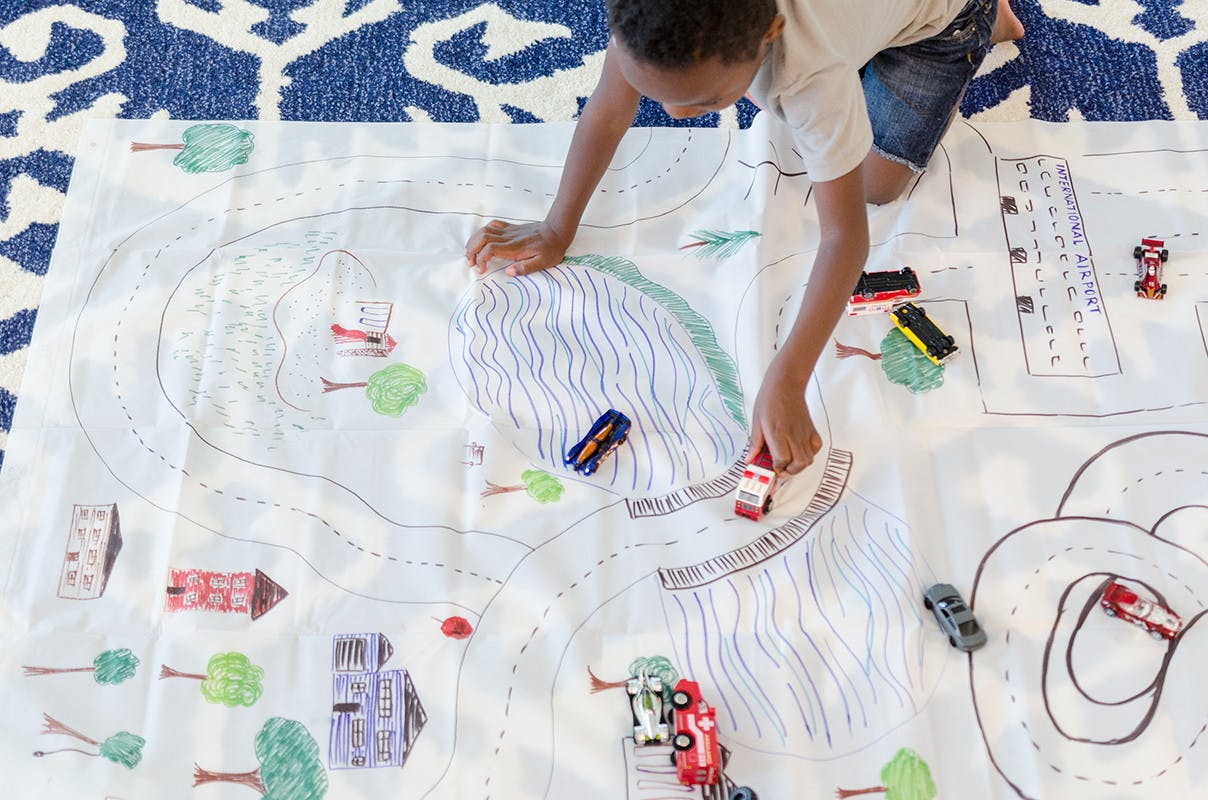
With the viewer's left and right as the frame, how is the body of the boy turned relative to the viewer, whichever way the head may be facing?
facing the viewer and to the left of the viewer

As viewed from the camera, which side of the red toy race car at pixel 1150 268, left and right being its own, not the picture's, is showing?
front

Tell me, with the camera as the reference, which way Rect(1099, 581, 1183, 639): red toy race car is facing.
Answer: facing the viewer and to the right of the viewer
